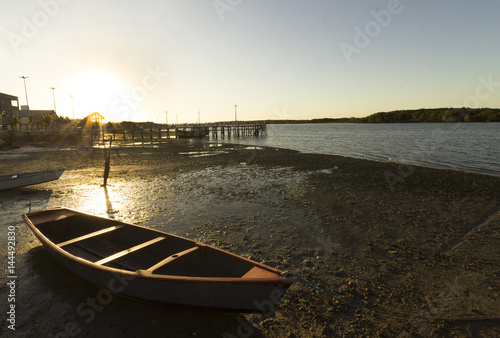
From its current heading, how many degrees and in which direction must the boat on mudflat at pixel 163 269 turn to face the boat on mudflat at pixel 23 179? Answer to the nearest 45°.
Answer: approximately 180°

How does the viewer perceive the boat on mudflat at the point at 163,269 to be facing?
facing the viewer and to the right of the viewer

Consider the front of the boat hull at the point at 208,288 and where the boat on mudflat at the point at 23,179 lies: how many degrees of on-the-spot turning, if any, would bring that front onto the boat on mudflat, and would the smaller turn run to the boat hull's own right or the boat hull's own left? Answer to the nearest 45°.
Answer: approximately 180°
